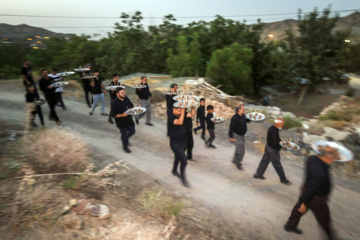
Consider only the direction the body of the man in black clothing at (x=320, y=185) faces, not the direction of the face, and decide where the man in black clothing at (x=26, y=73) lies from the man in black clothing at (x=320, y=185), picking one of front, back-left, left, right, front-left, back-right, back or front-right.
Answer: back

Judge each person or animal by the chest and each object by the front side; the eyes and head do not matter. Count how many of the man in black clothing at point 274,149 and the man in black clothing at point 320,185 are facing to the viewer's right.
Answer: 2

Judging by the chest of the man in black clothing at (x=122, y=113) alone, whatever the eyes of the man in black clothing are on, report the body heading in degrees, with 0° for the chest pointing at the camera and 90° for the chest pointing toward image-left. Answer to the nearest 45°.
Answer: approximately 315°

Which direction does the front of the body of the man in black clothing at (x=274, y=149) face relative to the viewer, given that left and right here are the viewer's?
facing to the right of the viewer

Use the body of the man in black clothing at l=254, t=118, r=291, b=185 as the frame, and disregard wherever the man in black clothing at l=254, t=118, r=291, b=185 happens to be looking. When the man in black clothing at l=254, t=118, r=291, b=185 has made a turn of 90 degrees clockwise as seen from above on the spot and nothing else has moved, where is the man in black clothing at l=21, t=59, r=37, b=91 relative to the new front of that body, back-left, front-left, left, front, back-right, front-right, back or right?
right

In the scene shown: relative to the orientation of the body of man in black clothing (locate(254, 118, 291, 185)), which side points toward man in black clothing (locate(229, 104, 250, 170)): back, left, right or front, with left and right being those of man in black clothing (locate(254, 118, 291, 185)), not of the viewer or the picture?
back

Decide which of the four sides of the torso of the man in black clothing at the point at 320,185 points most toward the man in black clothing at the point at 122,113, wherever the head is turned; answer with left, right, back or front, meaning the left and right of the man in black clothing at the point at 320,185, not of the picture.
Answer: back

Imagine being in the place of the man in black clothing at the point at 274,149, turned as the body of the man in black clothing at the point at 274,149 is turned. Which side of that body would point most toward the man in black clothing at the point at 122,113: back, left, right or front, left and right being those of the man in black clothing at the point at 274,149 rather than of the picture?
back

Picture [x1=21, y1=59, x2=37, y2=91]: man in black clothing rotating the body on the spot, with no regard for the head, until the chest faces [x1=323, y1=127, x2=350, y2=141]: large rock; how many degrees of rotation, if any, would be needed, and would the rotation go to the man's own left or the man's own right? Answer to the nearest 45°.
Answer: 0° — they already face it

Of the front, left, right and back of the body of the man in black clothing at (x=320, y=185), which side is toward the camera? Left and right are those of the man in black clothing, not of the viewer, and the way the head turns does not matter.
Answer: right

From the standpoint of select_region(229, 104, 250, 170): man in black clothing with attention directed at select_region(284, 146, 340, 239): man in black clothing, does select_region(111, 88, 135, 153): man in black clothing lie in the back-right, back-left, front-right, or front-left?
back-right

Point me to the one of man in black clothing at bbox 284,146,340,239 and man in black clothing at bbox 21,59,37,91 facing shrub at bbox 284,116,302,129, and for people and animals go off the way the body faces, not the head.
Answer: man in black clothing at bbox 21,59,37,91
